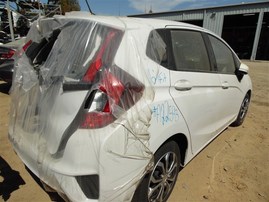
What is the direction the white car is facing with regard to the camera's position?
facing away from the viewer and to the right of the viewer

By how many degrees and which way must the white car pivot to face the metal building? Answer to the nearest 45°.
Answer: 0° — it already faces it
